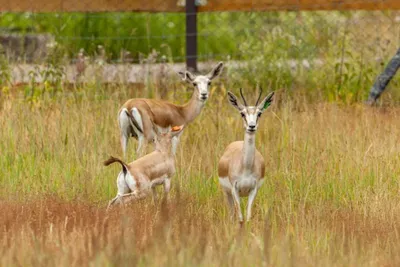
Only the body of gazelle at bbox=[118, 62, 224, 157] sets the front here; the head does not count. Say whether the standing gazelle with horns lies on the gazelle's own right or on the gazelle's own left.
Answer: on the gazelle's own right

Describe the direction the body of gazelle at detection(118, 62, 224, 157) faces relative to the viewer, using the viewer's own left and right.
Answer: facing away from the viewer and to the right of the viewer

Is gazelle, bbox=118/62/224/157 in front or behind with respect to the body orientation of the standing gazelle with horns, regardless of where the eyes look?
behind

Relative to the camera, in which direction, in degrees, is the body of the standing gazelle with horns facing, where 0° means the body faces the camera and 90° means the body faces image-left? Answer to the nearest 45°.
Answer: approximately 0°

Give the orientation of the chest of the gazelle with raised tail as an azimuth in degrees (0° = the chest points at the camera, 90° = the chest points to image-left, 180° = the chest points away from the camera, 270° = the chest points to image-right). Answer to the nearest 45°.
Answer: approximately 225°

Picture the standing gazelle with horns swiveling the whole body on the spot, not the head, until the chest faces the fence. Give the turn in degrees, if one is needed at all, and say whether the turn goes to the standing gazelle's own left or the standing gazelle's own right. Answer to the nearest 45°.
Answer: approximately 180°
